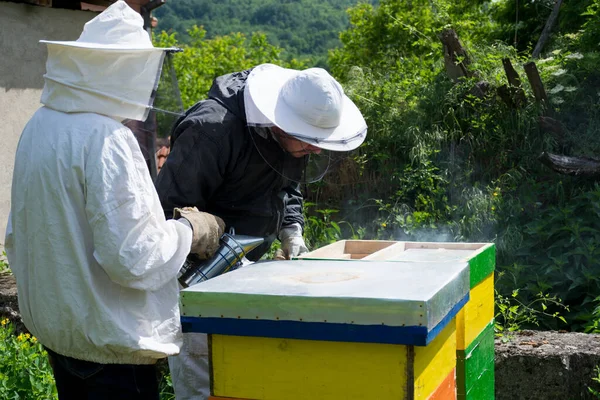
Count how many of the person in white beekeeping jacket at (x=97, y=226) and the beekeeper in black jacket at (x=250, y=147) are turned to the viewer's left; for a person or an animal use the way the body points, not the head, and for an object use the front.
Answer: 0

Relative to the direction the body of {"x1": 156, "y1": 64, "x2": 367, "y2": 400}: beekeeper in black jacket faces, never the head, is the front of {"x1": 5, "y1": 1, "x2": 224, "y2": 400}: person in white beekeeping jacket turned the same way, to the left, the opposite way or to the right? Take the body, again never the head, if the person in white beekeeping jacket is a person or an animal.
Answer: to the left

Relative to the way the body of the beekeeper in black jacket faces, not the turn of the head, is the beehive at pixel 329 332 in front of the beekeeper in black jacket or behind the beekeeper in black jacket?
in front

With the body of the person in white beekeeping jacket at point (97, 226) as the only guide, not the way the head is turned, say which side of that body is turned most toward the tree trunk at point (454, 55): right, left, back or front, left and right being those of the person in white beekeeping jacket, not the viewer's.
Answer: front

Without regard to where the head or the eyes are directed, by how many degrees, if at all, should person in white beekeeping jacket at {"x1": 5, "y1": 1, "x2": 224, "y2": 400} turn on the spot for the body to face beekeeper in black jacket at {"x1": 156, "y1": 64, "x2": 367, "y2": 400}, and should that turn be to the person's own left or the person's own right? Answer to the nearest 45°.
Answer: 0° — they already face them

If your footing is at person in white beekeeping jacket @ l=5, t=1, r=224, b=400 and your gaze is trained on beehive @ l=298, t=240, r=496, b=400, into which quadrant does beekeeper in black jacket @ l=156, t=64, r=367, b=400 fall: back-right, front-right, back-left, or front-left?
front-left

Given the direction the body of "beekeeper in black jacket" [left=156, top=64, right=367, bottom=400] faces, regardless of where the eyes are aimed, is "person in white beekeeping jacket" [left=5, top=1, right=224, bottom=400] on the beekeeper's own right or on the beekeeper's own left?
on the beekeeper's own right

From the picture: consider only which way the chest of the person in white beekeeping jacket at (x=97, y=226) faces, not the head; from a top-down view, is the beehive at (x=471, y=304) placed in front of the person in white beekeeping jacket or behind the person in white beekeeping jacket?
in front

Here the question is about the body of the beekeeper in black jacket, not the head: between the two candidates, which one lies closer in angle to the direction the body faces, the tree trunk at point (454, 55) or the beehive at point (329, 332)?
the beehive

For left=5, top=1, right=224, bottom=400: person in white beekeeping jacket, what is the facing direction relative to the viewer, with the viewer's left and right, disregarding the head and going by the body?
facing away from the viewer and to the right of the viewer

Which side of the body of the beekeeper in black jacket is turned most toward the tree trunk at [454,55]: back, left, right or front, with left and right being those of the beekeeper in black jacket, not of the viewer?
left

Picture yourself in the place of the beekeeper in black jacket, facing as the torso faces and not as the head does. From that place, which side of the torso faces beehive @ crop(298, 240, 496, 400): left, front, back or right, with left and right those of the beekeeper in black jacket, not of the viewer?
front

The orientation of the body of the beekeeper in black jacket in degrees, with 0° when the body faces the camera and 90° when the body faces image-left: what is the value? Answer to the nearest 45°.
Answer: approximately 315°
